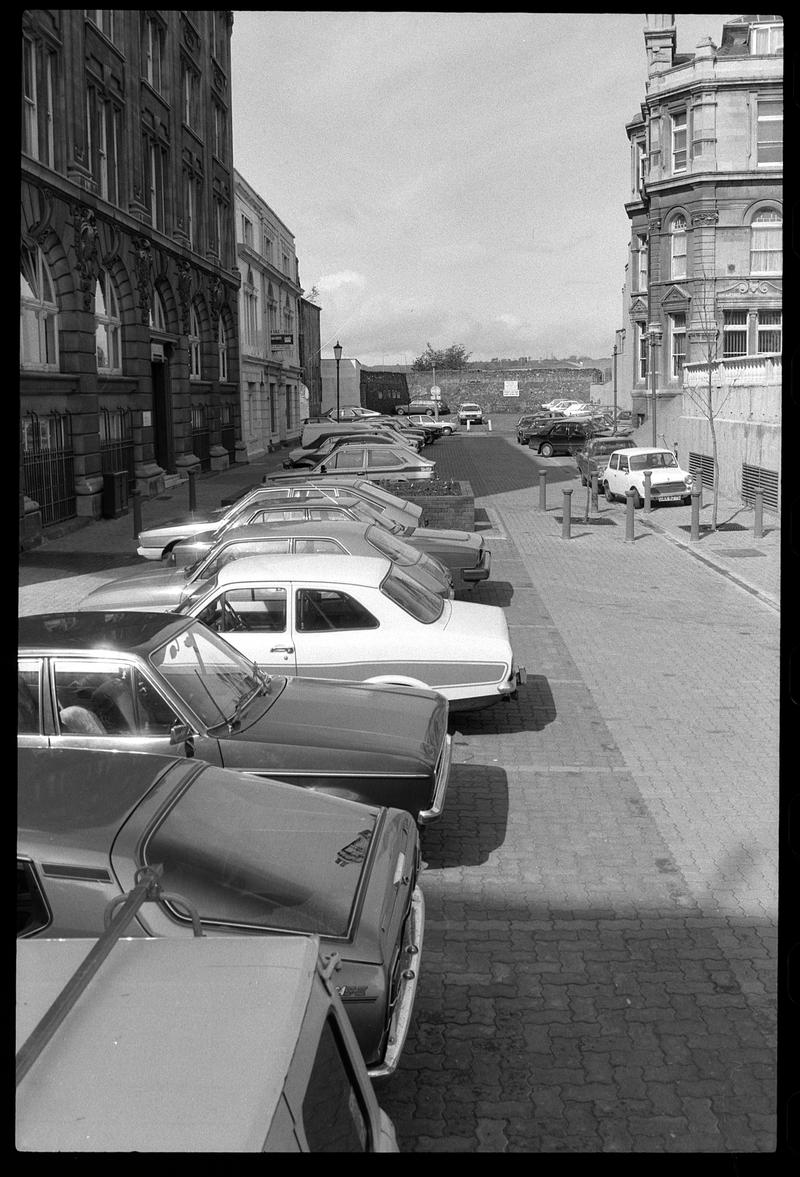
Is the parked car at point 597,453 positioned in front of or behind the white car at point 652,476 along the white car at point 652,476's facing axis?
behind

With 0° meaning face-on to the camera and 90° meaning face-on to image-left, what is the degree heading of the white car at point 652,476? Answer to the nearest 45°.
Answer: approximately 315°

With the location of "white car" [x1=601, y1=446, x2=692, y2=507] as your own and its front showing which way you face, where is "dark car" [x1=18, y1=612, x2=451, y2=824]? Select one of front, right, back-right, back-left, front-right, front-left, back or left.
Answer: front-right
